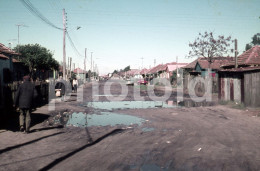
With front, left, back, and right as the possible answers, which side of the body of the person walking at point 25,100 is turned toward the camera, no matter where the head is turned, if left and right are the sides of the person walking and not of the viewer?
back

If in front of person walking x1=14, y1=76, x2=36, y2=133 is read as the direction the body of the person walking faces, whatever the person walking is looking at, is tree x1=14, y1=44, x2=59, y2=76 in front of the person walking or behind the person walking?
in front

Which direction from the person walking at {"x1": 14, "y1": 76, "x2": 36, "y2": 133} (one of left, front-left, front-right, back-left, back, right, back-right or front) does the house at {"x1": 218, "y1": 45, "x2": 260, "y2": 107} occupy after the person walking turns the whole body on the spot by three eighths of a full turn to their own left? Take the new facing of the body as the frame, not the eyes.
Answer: back-left
